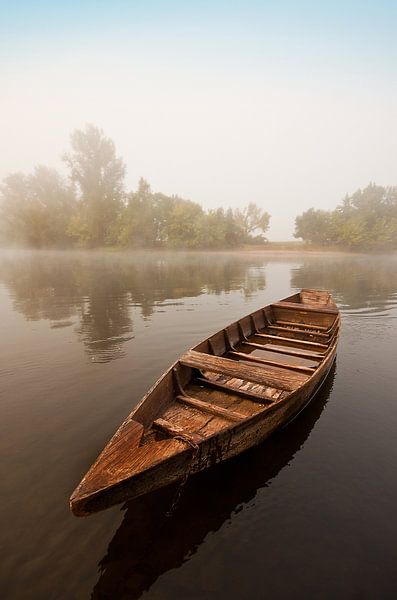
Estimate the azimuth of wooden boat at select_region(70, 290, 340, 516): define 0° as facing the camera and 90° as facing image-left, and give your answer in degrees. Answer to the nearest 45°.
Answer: approximately 45°
